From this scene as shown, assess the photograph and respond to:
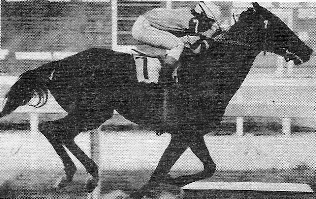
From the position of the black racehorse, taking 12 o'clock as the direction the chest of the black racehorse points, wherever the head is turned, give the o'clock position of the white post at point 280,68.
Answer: The white post is roughly at 10 o'clock from the black racehorse.

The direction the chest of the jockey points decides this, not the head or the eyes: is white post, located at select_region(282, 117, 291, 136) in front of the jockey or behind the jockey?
in front

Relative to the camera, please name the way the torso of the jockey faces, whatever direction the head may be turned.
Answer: to the viewer's right

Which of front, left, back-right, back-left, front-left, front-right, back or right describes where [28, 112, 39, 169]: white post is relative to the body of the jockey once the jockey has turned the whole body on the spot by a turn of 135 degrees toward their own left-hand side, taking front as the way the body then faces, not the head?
front-left

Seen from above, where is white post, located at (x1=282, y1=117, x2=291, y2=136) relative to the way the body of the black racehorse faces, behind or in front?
in front

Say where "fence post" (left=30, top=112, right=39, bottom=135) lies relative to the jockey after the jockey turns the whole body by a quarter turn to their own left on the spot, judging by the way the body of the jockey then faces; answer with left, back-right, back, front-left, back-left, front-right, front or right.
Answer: left

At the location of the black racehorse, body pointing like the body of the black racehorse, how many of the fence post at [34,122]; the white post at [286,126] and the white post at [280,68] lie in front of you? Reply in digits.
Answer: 2

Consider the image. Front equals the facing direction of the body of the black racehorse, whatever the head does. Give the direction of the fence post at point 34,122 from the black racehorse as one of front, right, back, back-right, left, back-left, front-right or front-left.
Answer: back

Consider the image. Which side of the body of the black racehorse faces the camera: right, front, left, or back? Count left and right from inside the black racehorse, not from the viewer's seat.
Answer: right
